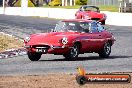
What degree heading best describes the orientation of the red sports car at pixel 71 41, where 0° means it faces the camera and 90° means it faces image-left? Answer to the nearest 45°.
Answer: approximately 45°
